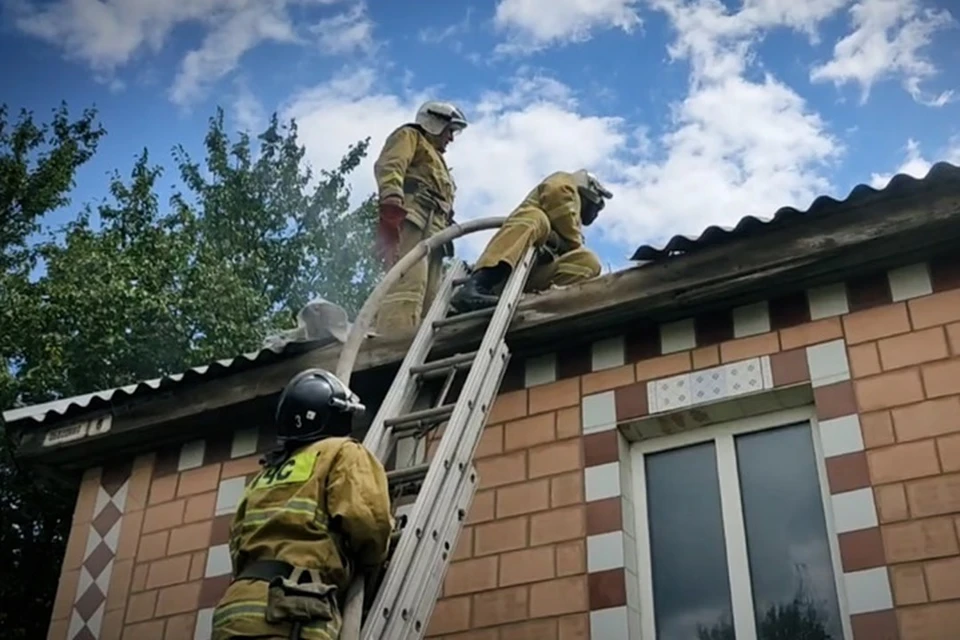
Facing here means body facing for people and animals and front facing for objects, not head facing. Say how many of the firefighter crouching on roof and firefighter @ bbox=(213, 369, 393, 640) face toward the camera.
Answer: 0

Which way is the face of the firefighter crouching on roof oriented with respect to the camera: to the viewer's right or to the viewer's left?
to the viewer's right

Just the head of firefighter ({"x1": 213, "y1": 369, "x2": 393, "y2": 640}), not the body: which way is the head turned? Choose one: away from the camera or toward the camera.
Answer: away from the camera

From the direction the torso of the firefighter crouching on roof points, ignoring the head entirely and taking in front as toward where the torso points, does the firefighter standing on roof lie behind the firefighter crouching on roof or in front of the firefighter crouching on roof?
behind

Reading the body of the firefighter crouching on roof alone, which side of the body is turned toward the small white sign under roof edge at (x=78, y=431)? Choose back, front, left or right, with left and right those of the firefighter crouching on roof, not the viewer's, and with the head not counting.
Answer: back

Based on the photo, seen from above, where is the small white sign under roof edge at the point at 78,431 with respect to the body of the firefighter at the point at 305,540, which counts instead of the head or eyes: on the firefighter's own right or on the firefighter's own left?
on the firefighter's own left

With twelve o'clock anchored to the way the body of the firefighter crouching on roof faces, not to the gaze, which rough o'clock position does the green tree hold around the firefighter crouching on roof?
The green tree is roughly at 8 o'clock from the firefighter crouching on roof.

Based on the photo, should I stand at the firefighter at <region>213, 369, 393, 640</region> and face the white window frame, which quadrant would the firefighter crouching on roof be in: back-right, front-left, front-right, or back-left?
front-left

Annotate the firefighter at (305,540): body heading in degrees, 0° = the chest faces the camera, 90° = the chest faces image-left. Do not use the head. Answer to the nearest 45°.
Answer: approximately 225°

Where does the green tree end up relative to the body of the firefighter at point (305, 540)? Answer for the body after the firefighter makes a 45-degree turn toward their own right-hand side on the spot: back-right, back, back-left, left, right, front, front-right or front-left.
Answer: left

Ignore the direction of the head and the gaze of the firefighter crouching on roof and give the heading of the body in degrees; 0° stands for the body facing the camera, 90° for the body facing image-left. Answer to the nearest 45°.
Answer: approximately 270°
